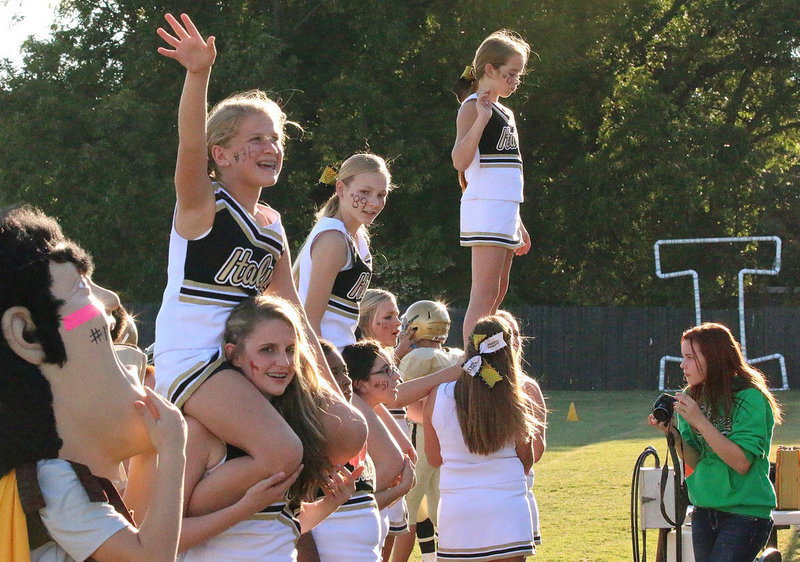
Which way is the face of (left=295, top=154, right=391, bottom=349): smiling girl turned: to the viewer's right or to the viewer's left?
to the viewer's right

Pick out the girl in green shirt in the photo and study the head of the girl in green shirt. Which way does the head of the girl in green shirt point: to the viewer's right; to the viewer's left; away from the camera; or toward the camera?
to the viewer's left

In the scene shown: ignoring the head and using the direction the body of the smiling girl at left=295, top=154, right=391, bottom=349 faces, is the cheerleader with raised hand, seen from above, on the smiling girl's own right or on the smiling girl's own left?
on the smiling girl's own right

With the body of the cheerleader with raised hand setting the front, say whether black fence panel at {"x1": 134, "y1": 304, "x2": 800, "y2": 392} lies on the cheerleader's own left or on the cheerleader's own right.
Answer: on the cheerleader's own left

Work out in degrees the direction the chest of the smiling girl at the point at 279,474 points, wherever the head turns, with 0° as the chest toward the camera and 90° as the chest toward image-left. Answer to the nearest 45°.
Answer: approximately 315°

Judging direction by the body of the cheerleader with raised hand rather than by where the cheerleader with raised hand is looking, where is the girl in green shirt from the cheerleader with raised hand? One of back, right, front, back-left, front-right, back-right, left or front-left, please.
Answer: left

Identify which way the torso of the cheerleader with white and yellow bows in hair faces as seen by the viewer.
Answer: away from the camera

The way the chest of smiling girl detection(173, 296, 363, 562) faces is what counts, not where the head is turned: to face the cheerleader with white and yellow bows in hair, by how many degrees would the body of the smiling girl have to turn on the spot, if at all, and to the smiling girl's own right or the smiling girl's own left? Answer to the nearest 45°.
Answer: approximately 90° to the smiling girl's own left

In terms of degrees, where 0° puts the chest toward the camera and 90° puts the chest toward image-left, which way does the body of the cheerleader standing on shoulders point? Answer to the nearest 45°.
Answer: approximately 315°

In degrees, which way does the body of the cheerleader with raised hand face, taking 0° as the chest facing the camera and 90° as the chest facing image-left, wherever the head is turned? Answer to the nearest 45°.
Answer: approximately 315°

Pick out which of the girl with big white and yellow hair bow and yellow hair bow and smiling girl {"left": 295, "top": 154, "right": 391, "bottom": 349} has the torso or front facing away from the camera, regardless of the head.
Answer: the girl with big white and yellow hair bow and yellow hair bow
